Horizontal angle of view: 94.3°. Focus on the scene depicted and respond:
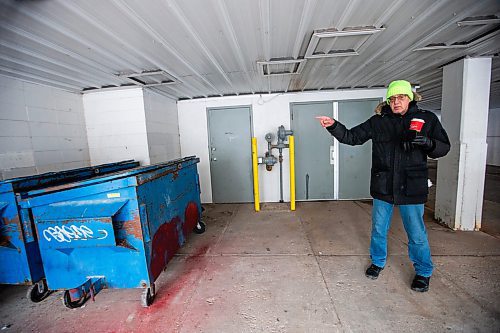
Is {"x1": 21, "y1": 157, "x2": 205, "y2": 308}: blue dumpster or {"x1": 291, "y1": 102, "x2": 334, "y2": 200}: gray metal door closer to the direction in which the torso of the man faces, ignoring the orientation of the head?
the blue dumpster

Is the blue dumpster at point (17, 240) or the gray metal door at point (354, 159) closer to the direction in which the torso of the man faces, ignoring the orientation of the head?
the blue dumpster

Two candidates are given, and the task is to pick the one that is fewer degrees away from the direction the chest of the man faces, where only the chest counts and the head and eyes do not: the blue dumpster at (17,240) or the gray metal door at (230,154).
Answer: the blue dumpster

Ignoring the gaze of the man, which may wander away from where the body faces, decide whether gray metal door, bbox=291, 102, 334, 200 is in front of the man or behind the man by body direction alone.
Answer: behind

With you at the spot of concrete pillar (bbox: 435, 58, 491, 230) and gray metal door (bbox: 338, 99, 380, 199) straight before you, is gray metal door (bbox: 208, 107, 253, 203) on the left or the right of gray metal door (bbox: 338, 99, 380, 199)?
left

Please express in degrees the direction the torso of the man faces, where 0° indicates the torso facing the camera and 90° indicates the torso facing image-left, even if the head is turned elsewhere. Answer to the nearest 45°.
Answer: approximately 0°

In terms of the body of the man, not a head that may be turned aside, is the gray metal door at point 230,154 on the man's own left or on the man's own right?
on the man's own right

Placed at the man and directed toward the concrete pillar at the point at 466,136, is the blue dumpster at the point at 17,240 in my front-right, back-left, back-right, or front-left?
back-left

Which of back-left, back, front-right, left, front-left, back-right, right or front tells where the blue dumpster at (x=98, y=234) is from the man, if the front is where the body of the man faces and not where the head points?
front-right

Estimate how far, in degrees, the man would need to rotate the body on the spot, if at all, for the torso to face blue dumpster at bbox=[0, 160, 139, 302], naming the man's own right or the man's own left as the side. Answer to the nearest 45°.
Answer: approximately 45° to the man's own right

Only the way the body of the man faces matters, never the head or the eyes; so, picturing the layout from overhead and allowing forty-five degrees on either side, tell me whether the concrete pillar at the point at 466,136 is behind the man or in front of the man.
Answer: behind

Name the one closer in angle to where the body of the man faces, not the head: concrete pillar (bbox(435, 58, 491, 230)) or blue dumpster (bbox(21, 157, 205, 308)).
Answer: the blue dumpster
